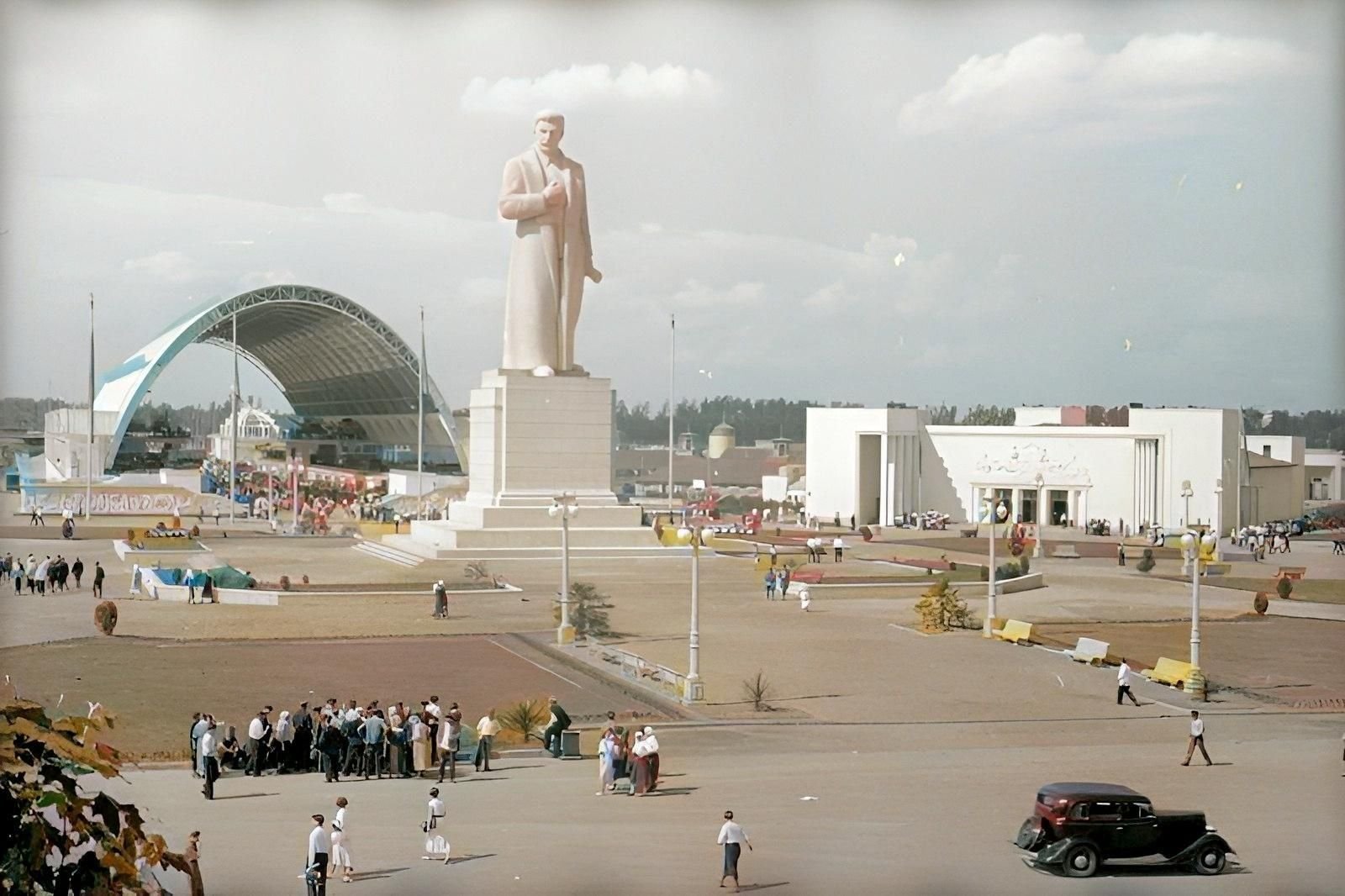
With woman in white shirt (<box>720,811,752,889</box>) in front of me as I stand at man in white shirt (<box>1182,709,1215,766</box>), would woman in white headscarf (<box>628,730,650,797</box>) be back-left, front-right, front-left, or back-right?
front-right

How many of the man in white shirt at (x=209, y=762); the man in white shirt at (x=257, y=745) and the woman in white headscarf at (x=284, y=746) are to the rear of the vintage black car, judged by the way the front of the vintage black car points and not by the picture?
3

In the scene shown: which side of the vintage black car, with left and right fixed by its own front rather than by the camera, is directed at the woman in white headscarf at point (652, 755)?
back

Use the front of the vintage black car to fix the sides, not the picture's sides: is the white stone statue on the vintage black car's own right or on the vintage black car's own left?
on the vintage black car's own left

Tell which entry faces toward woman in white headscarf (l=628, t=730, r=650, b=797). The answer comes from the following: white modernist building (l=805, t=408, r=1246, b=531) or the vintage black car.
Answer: the white modernist building

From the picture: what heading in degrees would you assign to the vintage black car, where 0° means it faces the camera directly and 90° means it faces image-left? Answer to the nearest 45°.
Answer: approximately 270°

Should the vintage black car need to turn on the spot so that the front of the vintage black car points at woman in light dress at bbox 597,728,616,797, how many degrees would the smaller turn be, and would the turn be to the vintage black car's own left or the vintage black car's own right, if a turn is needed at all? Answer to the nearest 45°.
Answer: approximately 180°

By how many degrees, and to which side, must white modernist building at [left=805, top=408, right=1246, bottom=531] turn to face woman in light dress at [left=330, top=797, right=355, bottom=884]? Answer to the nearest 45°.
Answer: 0° — it already faces them

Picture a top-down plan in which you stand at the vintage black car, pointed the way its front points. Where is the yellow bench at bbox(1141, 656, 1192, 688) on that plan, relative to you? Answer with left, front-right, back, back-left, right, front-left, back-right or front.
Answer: left

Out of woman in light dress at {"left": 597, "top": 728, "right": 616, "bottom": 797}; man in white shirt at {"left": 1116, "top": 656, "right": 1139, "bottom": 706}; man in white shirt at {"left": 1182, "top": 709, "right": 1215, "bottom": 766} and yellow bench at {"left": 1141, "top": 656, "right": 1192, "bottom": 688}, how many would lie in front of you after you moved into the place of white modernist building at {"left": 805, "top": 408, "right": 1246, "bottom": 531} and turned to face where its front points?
4

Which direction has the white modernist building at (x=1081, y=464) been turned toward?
toward the camera

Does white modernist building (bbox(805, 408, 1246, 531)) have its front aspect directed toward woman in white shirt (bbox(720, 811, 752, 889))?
yes

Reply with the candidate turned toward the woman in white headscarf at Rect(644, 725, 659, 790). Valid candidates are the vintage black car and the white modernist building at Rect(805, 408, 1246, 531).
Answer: the white modernist building

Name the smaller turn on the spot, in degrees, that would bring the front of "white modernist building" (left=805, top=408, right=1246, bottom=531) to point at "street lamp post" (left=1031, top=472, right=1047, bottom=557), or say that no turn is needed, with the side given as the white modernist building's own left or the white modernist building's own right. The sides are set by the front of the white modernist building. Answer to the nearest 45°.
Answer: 0° — it already faces it

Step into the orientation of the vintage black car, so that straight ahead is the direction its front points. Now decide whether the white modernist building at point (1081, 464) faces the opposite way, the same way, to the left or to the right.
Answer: to the right

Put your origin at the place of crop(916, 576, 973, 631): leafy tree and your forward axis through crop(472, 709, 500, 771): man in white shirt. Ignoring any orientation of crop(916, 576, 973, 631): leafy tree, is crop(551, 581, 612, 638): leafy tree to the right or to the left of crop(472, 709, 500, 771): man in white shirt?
right

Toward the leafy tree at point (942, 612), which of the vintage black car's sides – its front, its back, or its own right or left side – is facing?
left
